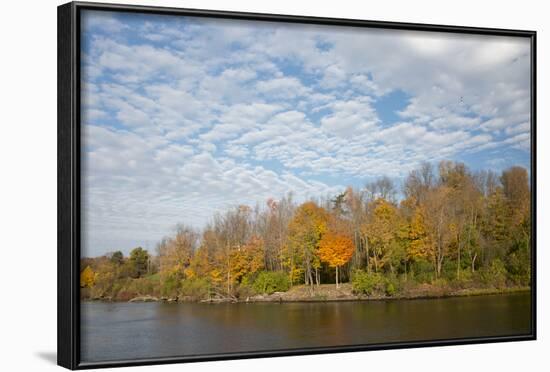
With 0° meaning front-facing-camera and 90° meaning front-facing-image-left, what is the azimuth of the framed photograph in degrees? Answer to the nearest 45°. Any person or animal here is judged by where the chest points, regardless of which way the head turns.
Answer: approximately 315°
